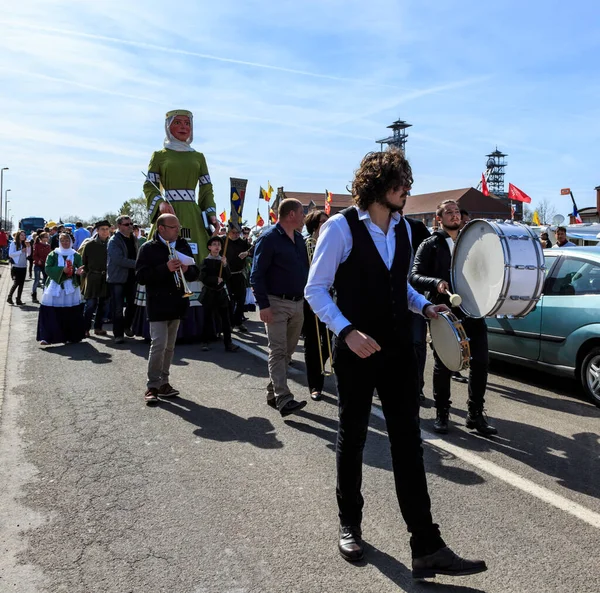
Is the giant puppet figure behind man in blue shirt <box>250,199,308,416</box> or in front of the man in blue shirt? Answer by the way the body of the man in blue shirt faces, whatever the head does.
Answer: behind

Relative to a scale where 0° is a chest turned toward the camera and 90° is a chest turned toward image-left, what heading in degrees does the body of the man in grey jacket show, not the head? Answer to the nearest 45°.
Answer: approximately 315°

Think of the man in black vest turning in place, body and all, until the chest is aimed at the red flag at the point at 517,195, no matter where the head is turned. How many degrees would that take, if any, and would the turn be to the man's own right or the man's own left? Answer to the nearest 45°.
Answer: approximately 135° to the man's own left

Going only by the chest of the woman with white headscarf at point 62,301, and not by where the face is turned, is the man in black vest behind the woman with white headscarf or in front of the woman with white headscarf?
in front

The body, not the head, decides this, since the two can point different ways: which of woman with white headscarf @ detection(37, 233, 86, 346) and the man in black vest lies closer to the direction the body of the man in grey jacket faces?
the man in black vest
